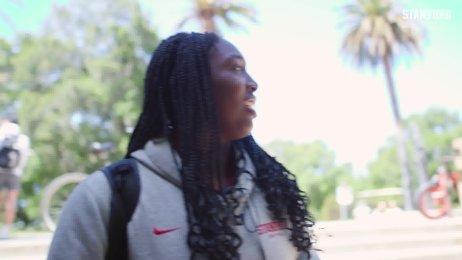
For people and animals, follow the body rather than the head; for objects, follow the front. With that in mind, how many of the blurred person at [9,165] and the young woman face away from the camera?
1

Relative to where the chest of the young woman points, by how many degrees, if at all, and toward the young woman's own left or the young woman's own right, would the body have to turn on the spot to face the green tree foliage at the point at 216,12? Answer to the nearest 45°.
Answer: approximately 135° to the young woman's own left

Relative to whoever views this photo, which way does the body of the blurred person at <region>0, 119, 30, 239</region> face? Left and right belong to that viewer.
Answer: facing away from the viewer

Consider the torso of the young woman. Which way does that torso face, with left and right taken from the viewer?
facing the viewer and to the right of the viewer

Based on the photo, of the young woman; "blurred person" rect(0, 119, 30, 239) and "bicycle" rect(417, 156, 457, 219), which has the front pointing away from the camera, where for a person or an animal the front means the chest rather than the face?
the blurred person

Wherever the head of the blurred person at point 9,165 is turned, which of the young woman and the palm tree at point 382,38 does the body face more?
the palm tree

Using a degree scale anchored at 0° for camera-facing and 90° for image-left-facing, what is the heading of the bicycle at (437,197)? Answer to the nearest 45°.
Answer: approximately 45°

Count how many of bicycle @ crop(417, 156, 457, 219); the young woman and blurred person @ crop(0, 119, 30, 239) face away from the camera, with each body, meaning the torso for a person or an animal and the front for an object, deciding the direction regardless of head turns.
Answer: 1

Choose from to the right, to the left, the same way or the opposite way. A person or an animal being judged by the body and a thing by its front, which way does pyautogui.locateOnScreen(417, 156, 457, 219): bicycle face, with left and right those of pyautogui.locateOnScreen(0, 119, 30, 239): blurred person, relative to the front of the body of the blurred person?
to the left

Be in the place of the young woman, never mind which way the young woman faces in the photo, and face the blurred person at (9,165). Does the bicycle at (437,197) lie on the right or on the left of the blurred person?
right

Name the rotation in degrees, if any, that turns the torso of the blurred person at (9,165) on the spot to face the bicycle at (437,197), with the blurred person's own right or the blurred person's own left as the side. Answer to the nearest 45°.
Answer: approximately 90° to the blurred person's own right

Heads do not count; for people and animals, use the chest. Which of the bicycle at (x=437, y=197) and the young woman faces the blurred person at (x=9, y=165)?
the bicycle

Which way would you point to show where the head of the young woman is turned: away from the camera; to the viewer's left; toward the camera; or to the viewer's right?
to the viewer's right

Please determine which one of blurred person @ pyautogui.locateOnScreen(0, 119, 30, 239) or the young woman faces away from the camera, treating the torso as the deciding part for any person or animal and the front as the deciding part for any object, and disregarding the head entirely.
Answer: the blurred person
